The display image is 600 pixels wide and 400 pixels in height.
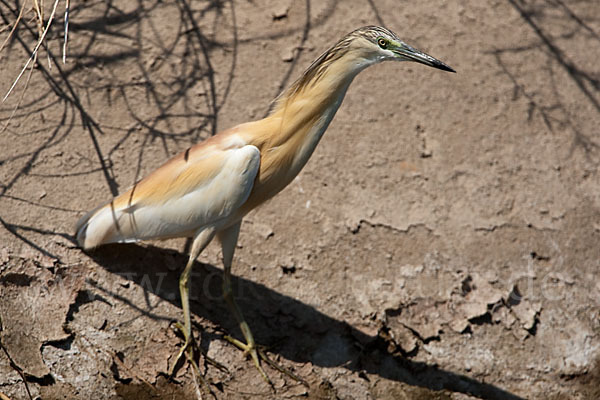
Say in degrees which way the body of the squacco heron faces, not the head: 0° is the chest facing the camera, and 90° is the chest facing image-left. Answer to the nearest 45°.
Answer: approximately 270°
